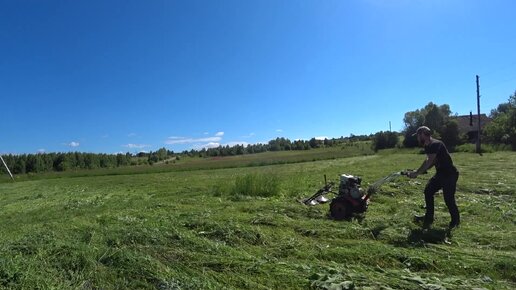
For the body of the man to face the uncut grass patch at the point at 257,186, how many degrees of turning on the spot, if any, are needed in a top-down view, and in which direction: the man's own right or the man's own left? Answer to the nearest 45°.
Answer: approximately 45° to the man's own right

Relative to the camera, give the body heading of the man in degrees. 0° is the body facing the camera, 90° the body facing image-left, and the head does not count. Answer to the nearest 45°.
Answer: approximately 90°

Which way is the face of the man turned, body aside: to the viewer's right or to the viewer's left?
to the viewer's left
